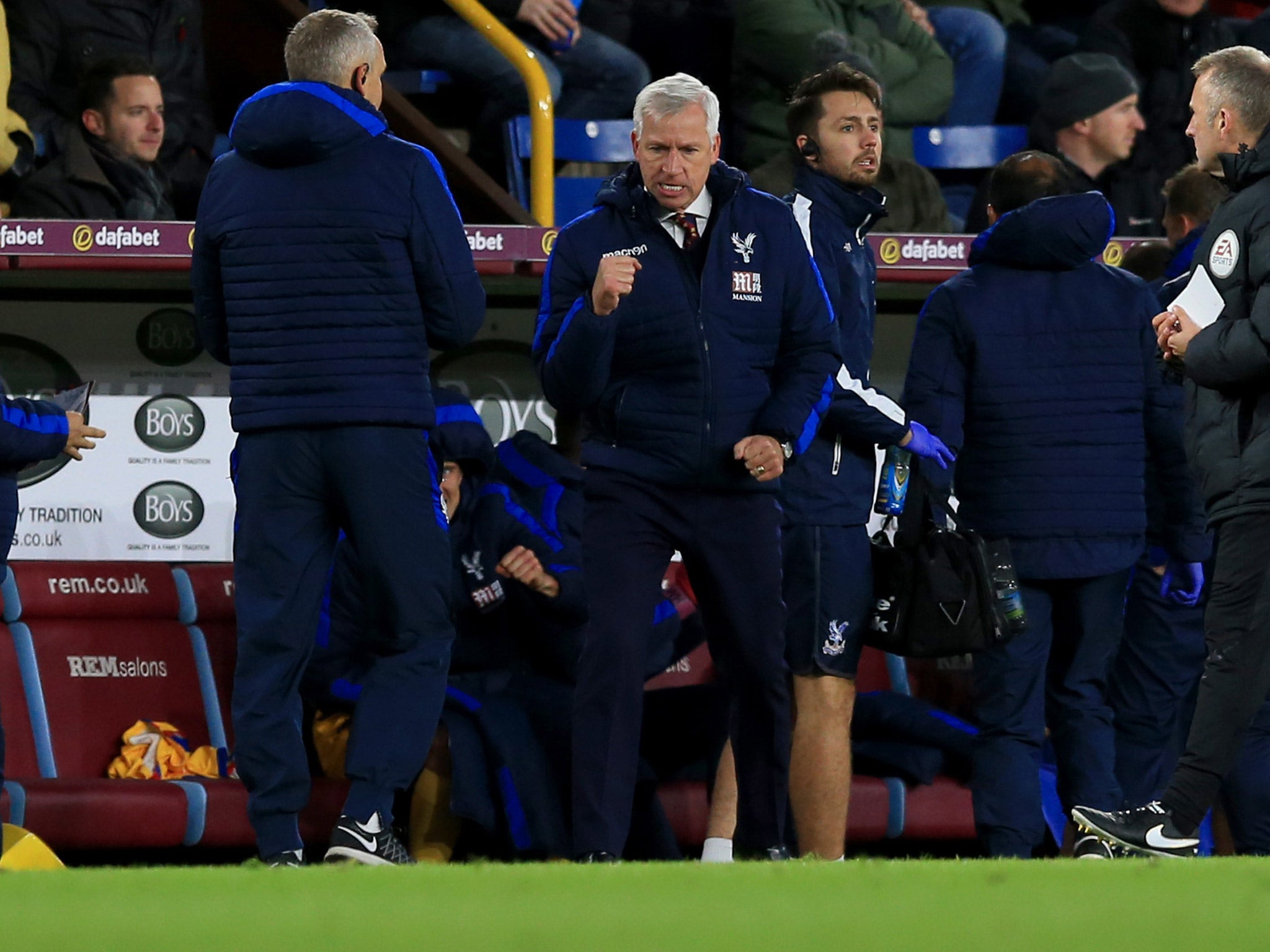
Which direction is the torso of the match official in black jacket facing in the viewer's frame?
to the viewer's left

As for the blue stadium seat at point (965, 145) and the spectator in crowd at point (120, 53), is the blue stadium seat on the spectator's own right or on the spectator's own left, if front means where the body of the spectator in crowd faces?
on the spectator's own left

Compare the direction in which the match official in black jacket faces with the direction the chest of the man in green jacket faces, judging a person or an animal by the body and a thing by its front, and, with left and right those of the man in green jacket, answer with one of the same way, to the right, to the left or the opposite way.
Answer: to the right

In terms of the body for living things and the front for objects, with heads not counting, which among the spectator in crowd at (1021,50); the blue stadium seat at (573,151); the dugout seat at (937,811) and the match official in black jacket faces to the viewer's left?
the match official in black jacket
